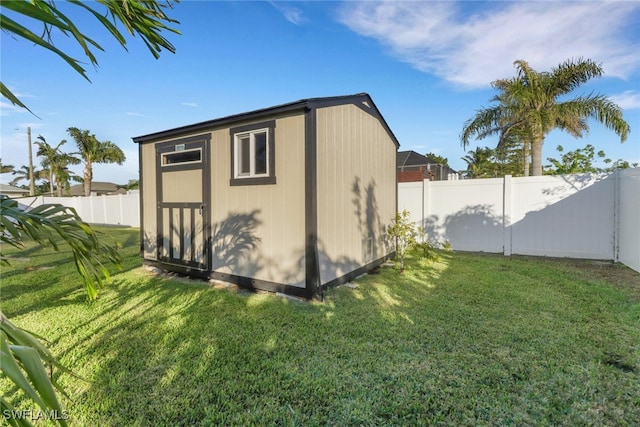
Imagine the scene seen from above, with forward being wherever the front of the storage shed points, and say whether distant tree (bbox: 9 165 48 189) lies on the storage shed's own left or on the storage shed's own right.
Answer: on the storage shed's own right

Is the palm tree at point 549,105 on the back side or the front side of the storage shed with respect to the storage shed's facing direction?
on the back side

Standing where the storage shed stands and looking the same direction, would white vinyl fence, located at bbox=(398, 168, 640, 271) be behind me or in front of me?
behind

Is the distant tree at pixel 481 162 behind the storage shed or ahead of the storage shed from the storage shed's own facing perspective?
behind

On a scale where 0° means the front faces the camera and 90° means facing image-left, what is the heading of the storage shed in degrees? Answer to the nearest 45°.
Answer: approximately 45°

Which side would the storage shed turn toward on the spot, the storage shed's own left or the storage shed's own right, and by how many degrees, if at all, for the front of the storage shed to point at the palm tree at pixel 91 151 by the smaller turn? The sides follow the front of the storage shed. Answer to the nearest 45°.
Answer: approximately 90° to the storage shed's own right

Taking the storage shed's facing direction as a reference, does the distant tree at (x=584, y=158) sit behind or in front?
behind
